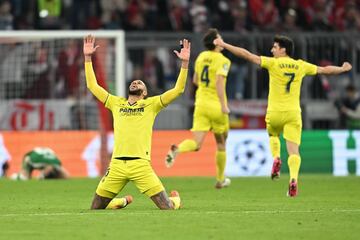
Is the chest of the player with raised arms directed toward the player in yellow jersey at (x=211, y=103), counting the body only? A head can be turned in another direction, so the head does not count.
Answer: no

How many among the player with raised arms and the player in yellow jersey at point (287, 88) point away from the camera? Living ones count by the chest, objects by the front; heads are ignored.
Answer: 1

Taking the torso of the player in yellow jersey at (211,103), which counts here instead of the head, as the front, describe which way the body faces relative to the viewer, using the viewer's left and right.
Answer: facing away from the viewer and to the right of the viewer

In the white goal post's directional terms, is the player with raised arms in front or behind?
in front

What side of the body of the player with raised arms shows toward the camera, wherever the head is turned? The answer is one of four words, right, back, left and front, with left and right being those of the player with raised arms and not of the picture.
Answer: front

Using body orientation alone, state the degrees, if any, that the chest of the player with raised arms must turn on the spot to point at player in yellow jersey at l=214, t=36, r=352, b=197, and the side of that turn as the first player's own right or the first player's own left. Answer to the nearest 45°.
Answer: approximately 135° to the first player's own left

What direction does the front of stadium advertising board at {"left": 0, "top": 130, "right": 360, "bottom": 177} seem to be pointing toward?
toward the camera

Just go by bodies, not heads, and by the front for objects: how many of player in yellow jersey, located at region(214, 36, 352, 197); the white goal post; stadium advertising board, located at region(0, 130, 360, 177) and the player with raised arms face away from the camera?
1

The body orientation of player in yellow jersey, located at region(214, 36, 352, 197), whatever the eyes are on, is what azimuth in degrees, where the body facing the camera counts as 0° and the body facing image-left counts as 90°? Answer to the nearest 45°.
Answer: approximately 180°

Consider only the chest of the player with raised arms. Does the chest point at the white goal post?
no

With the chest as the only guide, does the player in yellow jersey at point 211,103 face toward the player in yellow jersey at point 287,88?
no

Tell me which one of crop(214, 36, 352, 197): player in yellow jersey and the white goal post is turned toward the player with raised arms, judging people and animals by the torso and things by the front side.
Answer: the white goal post
